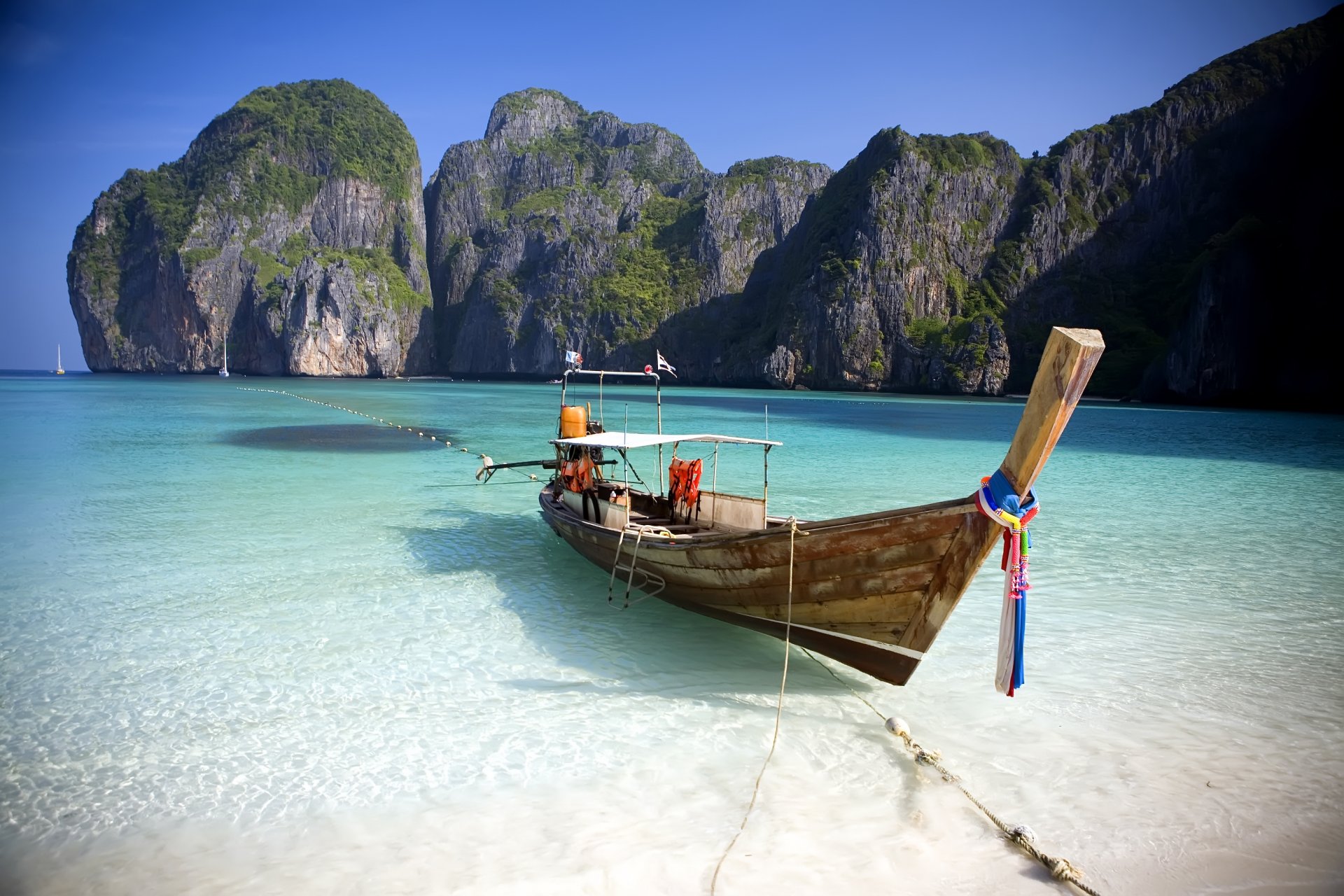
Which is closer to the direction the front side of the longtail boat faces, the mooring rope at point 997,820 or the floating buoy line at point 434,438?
the mooring rope

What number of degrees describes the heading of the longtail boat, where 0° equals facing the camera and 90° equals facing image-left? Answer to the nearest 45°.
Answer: approximately 315°

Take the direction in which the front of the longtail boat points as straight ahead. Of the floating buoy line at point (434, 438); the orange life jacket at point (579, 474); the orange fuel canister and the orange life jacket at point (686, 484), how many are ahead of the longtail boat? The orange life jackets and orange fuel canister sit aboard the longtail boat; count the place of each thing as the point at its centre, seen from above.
0

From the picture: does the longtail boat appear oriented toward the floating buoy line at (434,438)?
no

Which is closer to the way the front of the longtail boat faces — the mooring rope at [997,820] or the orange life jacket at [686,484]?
the mooring rope

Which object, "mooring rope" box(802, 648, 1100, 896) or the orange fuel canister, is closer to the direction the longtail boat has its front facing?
the mooring rope

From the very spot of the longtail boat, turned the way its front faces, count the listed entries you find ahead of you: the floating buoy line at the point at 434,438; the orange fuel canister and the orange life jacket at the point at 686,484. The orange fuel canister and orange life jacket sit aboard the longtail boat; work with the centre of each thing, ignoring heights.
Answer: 0
